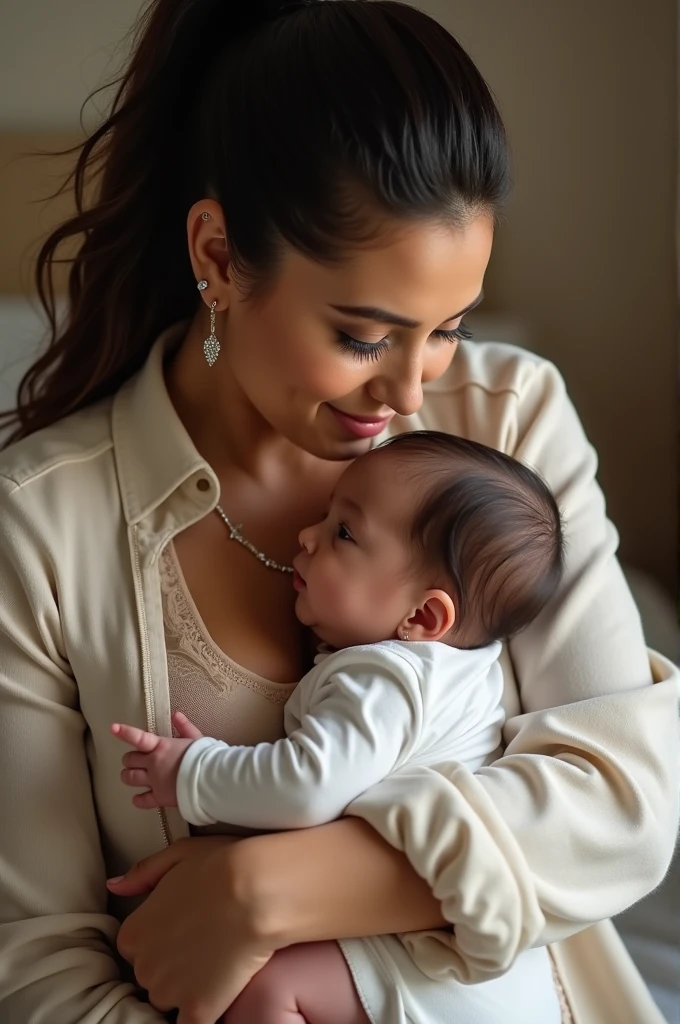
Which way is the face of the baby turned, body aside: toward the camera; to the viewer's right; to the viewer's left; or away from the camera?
to the viewer's left

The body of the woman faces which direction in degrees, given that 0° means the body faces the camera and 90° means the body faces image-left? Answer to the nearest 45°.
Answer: approximately 315°

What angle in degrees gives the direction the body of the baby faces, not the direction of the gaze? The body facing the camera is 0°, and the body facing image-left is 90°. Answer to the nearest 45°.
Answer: approximately 90°

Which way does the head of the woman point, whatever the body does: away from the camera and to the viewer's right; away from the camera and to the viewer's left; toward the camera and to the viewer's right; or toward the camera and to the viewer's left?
toward the camera and to the viewer's right
